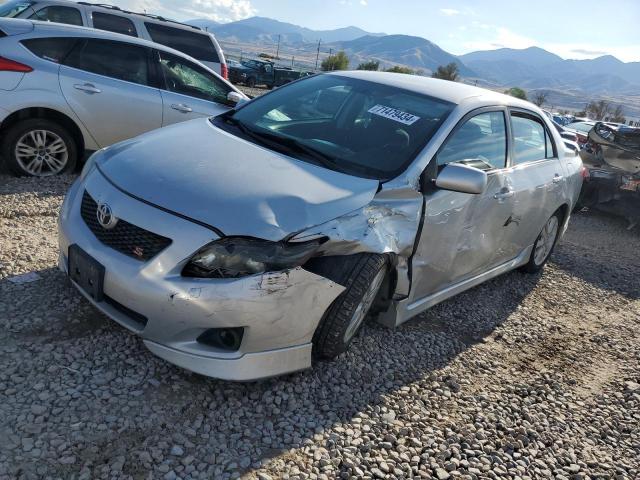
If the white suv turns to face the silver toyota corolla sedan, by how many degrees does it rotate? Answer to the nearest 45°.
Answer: approximately 90° to its left

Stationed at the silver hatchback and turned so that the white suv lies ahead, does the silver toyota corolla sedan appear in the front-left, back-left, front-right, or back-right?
back-right

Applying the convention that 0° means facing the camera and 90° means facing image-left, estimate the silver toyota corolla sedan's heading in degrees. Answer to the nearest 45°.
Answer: approximately 45°

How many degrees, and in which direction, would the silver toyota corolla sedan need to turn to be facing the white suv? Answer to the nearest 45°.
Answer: approximately 90° to its right

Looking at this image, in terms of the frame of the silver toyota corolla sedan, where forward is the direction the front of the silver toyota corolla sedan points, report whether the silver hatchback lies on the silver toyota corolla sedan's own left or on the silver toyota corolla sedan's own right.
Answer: on the silver toyota corolla sedan's own right

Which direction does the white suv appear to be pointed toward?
to the viewer's left

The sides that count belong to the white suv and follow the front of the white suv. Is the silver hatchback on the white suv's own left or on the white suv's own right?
on the white suv's own left

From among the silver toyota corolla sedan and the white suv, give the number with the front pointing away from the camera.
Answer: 0
